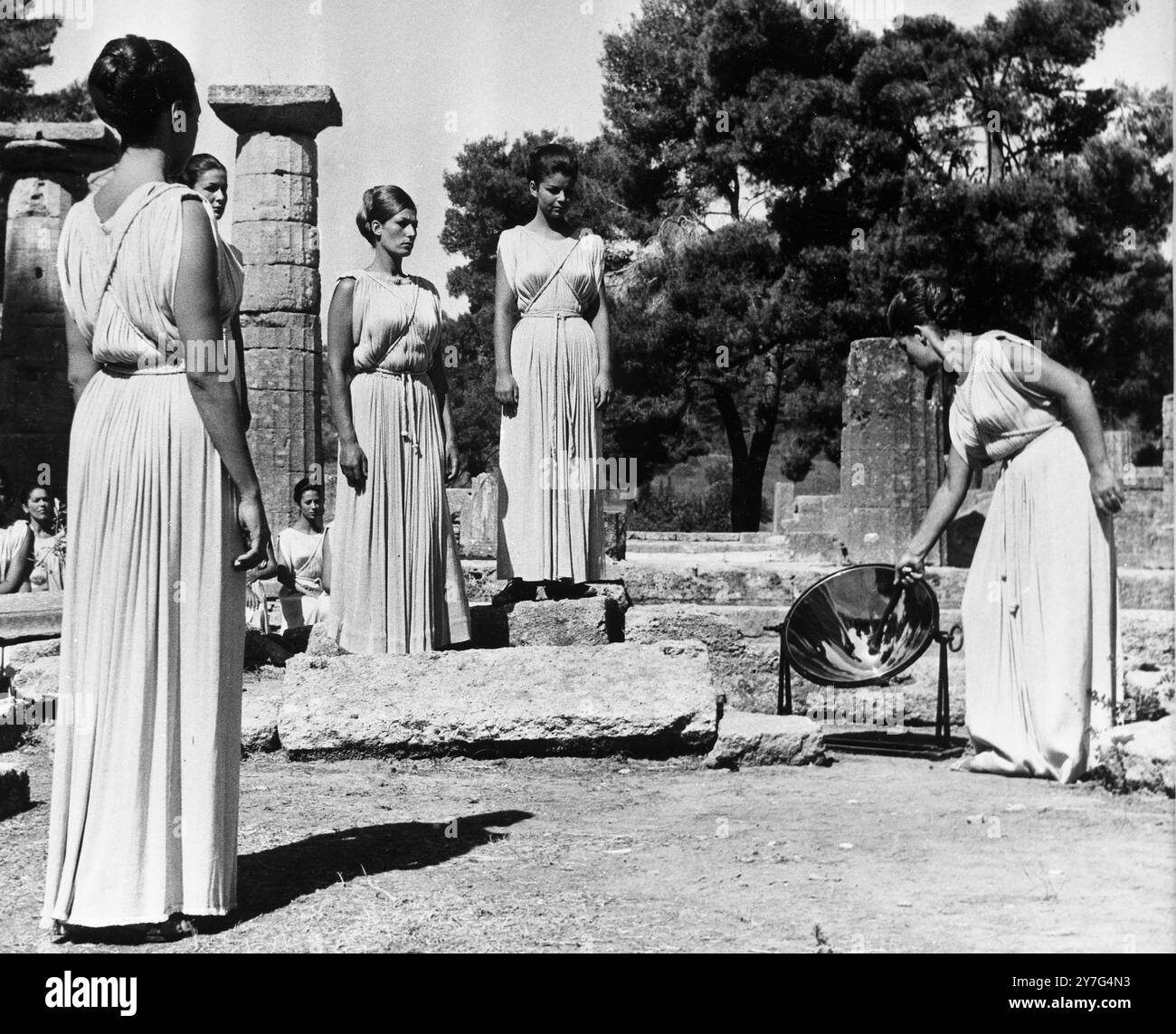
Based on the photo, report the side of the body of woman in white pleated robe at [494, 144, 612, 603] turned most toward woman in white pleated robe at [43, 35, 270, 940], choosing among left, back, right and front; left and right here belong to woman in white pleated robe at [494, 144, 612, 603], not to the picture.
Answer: front

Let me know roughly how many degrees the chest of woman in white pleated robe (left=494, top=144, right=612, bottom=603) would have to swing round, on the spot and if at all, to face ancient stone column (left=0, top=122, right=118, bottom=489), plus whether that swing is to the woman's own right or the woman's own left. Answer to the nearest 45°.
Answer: approximately 135° to the woman's own right

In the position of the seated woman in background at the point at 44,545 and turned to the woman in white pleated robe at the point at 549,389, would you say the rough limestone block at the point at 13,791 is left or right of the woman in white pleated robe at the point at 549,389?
right

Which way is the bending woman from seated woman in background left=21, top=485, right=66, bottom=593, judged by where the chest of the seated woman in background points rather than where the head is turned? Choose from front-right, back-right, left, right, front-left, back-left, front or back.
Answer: front-left

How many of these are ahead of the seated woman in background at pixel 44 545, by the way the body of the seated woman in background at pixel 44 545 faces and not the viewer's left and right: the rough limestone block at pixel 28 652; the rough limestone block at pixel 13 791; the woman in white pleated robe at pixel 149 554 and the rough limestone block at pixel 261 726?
4

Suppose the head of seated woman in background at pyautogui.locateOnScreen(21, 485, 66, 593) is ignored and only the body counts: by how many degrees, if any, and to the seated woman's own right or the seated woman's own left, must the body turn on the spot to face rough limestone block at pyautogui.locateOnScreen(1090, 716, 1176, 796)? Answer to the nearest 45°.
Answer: approximately 45° to the seated woman's own left

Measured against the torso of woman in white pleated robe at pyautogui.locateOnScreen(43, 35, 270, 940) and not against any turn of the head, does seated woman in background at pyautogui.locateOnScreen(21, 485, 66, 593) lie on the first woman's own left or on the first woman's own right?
on the first woman's own left

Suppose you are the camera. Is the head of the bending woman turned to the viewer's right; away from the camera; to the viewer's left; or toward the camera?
to the viewer's left

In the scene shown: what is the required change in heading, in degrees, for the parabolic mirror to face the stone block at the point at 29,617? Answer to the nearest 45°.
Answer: approximately 90° to its right

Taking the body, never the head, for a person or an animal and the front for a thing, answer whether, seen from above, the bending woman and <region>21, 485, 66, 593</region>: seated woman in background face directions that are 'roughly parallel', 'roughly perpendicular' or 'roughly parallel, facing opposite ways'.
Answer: roughly perpendicular

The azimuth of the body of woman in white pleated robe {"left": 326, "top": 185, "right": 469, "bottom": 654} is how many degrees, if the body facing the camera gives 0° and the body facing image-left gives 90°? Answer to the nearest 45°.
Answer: approximately 315°

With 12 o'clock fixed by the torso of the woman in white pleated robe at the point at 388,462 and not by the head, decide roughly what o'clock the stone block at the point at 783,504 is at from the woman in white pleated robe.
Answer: The stone block is roughly at 8 o'clock from the woman in white pleated robe.
